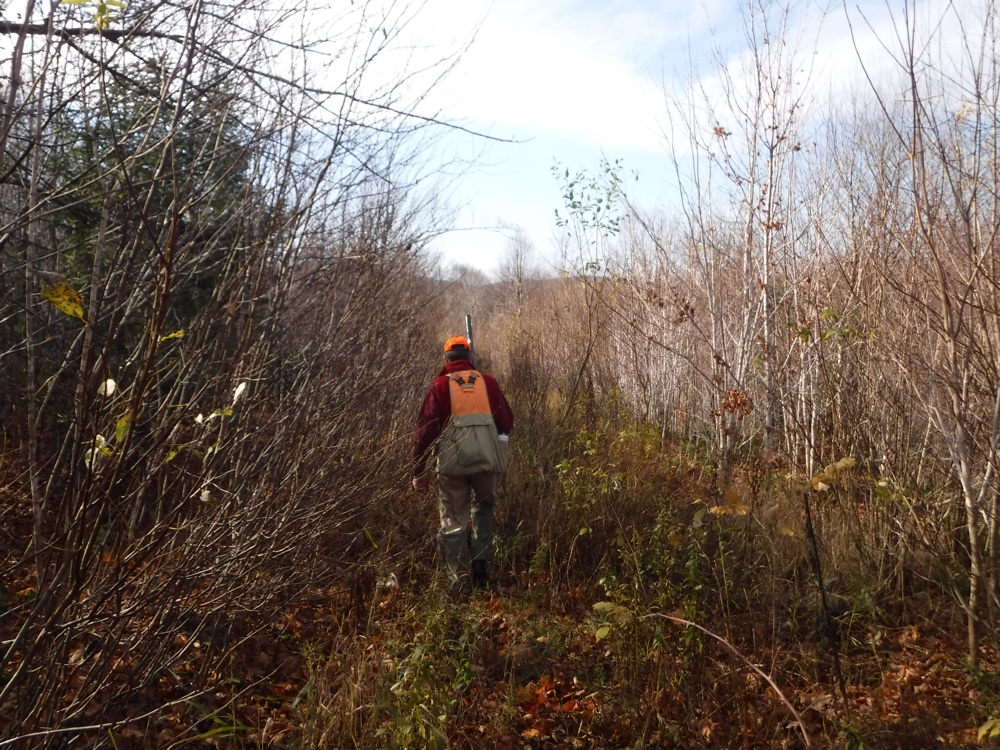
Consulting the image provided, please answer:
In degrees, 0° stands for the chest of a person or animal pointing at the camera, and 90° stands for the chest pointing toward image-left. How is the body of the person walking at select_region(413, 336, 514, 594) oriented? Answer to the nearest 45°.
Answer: approximately 180°
